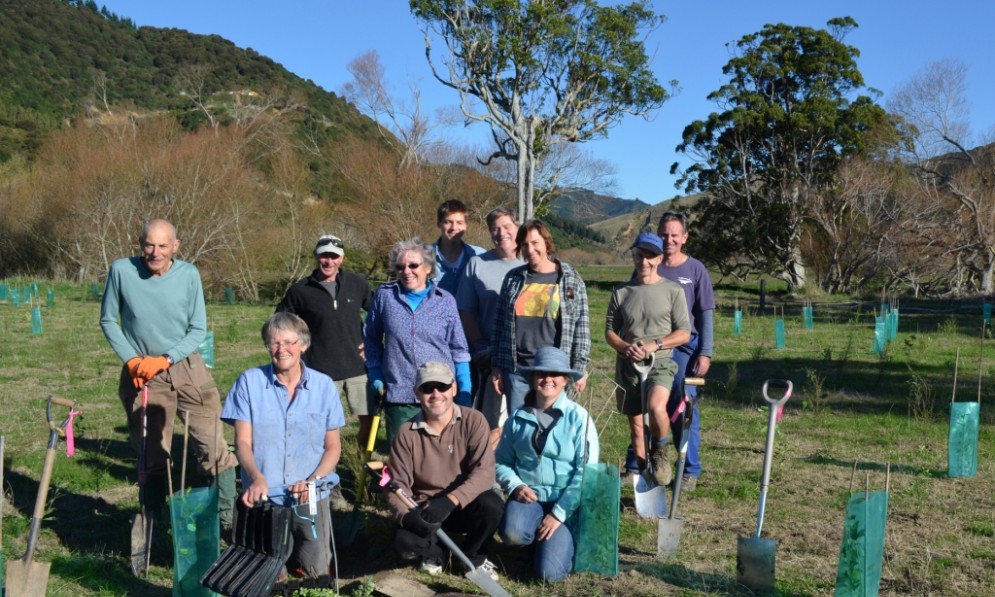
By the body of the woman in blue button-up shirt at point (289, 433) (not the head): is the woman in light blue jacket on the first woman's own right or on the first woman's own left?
on the first woman's own left

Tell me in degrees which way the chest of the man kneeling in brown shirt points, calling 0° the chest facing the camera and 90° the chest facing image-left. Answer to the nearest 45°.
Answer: approximately 0°

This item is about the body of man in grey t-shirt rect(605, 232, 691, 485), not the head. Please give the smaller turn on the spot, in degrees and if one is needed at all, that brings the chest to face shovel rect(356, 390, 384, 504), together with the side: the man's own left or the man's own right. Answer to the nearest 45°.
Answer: approximately 90° to the man's own right

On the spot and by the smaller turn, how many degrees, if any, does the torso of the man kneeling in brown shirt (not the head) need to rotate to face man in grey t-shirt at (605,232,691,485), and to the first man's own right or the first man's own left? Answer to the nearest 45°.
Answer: approximately 135° to the first man's own left
